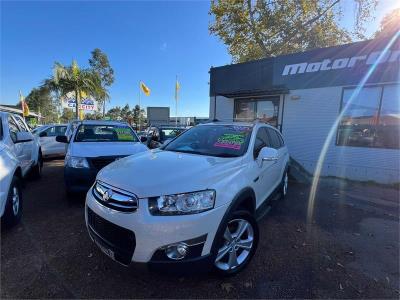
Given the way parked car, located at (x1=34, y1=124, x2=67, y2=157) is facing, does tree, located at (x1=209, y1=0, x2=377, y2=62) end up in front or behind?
behind

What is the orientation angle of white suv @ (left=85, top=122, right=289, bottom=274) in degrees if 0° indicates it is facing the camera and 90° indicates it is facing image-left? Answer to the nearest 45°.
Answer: approximately 45°

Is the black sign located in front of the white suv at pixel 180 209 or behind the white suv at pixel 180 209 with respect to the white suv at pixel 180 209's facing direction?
behind

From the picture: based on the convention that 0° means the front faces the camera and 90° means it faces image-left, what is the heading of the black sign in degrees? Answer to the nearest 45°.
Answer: approximately 45°

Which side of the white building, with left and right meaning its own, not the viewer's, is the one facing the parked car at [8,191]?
front

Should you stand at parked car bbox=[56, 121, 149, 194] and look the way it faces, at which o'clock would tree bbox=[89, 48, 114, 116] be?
The tree is roughly at 6 o'clock from the parked car.
